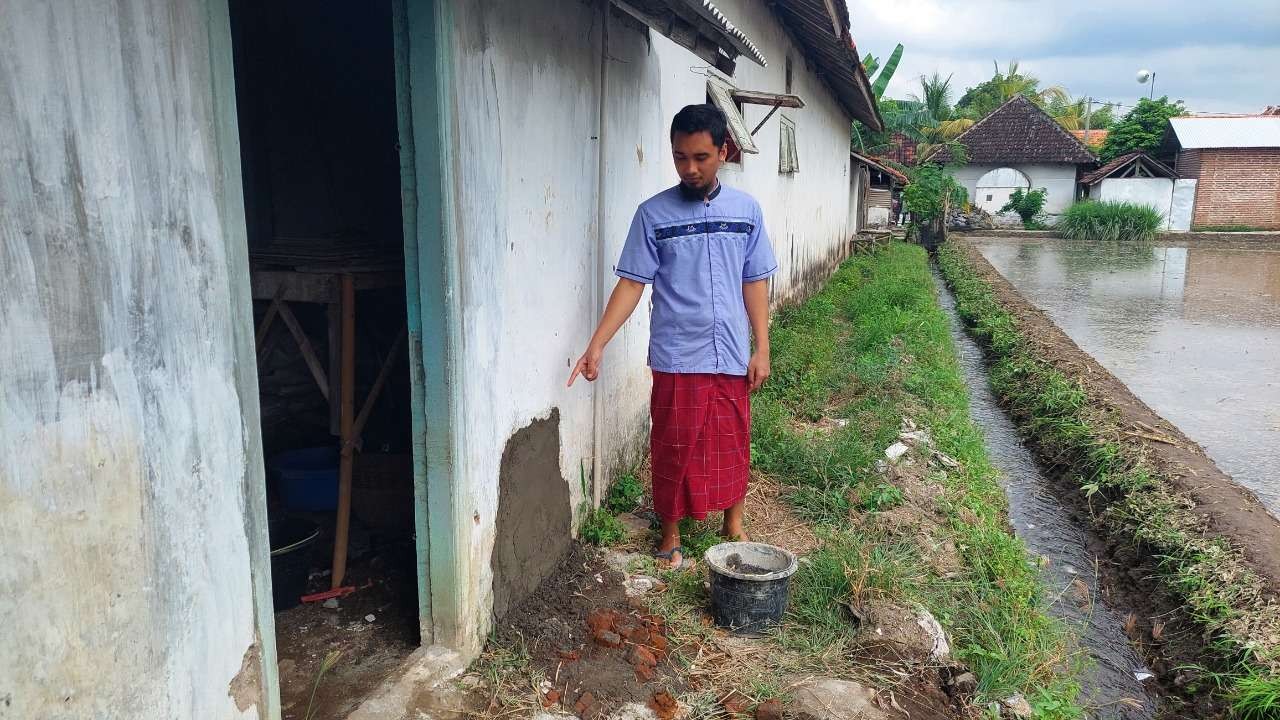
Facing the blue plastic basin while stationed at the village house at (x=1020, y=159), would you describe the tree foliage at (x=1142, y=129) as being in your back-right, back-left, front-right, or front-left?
back-left

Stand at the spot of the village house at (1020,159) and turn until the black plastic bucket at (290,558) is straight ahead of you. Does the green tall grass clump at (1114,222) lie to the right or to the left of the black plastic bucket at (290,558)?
left

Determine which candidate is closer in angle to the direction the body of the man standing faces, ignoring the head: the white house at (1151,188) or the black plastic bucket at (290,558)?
the black plastic bucket

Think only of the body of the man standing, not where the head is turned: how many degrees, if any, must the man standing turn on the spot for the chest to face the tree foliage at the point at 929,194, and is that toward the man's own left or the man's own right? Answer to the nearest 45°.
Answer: approximately 180°

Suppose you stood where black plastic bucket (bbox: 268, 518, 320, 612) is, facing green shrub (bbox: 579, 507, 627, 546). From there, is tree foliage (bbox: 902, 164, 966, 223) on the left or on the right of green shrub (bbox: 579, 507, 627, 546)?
left

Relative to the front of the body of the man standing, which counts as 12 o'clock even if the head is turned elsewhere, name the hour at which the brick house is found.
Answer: The brick house is roughly at 7 o'clock from the man standing.

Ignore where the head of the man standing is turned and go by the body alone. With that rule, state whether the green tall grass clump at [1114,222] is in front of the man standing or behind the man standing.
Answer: behind

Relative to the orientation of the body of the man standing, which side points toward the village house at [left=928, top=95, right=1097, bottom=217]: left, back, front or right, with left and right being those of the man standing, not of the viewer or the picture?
back

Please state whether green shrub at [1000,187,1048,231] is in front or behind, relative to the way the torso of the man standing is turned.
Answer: behind

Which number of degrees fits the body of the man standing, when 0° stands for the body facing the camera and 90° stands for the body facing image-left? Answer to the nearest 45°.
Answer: approximately 0°

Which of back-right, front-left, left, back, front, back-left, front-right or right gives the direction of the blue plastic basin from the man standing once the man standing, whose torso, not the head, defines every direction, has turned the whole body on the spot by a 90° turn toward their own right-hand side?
front
